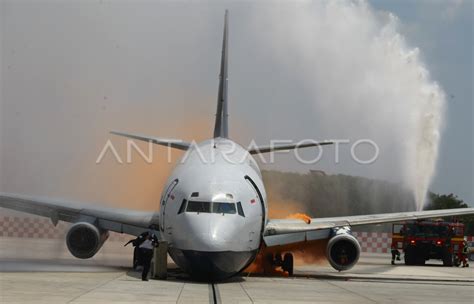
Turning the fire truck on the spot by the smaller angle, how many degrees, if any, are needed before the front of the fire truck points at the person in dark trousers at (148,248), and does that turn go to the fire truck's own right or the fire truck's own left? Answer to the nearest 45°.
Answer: approximately 45° to the fire truck's own right

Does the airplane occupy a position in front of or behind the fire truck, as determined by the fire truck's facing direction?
in front

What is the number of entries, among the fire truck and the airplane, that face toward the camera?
2

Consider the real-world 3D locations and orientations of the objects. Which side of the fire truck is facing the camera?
front

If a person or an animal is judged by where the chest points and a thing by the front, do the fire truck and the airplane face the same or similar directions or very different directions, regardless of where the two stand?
same or similar directions

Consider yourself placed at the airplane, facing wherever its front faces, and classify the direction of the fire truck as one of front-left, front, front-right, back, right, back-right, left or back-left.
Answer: back-left

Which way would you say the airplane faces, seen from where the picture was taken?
facing the viewer
